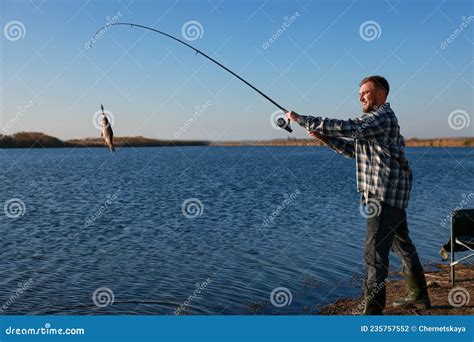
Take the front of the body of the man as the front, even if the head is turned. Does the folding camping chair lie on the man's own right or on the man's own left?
on the man's own right

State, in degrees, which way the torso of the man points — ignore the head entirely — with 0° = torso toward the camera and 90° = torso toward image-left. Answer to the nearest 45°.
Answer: approximately 90°
